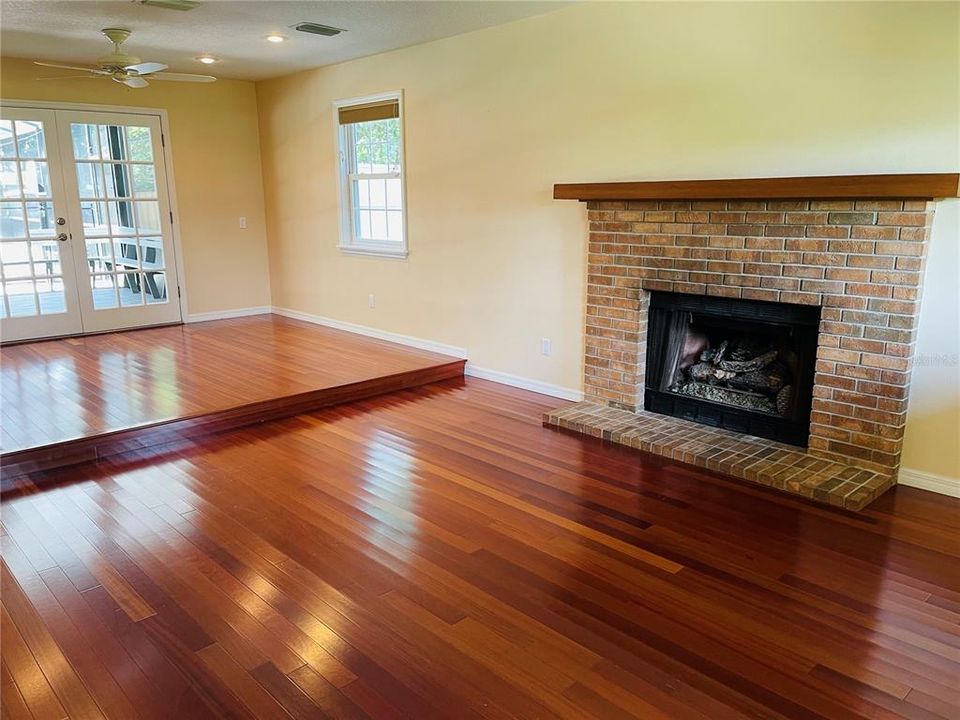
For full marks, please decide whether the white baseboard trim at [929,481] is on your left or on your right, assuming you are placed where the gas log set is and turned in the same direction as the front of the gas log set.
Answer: on your left

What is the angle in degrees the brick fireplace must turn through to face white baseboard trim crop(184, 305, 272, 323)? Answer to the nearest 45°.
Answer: approximately 45° to its right

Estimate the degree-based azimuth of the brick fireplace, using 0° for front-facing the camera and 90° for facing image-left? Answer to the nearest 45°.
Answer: approximately 45°

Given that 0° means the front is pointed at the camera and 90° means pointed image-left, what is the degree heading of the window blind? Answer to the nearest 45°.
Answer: approximately 45°

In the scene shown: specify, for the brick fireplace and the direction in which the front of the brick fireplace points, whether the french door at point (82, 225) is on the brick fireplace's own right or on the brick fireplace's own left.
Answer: on the brick fireplace's own right

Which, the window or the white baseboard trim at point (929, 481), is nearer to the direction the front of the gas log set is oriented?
the window

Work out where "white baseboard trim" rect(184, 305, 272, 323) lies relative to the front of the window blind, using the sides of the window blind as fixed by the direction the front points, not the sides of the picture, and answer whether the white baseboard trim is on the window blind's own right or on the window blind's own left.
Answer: on the window blind's own right

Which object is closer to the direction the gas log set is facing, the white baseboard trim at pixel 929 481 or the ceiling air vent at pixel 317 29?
the ceiling air vent

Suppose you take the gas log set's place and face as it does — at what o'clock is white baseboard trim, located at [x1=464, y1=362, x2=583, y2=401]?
The white baseboard trim is roughly at 2 o'clock from the gas log set.

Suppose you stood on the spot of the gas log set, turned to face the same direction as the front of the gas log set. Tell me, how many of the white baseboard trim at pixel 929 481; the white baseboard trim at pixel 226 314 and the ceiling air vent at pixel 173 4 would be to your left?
1

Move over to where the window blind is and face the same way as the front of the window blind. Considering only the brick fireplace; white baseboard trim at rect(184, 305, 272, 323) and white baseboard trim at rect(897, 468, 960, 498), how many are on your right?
1

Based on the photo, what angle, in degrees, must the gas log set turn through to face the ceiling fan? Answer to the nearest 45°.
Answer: approximately 45° to its right

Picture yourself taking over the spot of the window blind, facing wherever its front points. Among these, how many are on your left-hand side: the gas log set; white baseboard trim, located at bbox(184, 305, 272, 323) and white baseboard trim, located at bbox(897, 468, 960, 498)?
2
